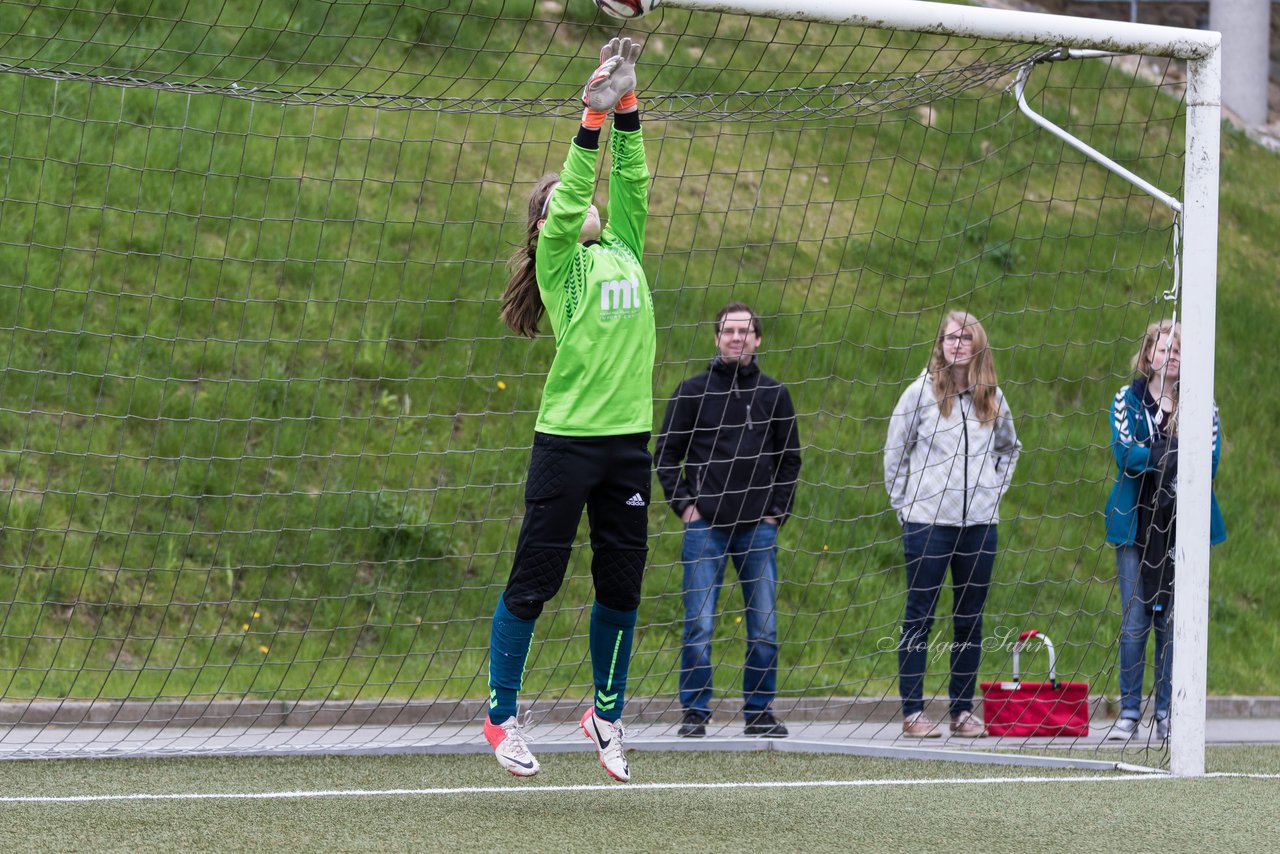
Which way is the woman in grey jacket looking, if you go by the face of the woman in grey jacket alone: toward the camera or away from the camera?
toward the camera

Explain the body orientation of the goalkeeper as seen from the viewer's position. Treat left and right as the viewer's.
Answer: facing the viewer and to the right of the viewer

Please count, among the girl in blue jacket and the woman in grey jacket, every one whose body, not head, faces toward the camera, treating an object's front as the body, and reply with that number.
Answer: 2

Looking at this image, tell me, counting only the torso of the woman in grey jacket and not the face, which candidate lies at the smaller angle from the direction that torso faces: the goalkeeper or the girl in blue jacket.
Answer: the goalkeeper

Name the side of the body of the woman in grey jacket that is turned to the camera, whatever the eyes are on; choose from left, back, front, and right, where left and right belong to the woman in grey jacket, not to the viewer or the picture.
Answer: front

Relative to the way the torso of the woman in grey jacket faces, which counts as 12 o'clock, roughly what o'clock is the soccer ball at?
The soccer ball is roughly at 1 o'clock from the woman in grey jacket.

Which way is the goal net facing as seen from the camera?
toward the camera

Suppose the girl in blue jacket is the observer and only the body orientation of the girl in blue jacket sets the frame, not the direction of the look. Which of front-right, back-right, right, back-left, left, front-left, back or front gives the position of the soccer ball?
front-right

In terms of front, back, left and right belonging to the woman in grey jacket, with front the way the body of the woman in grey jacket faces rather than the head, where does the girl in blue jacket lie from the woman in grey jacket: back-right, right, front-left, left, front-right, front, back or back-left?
left

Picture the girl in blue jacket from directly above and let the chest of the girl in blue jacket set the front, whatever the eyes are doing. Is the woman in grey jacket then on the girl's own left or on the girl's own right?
on the girl's own right
